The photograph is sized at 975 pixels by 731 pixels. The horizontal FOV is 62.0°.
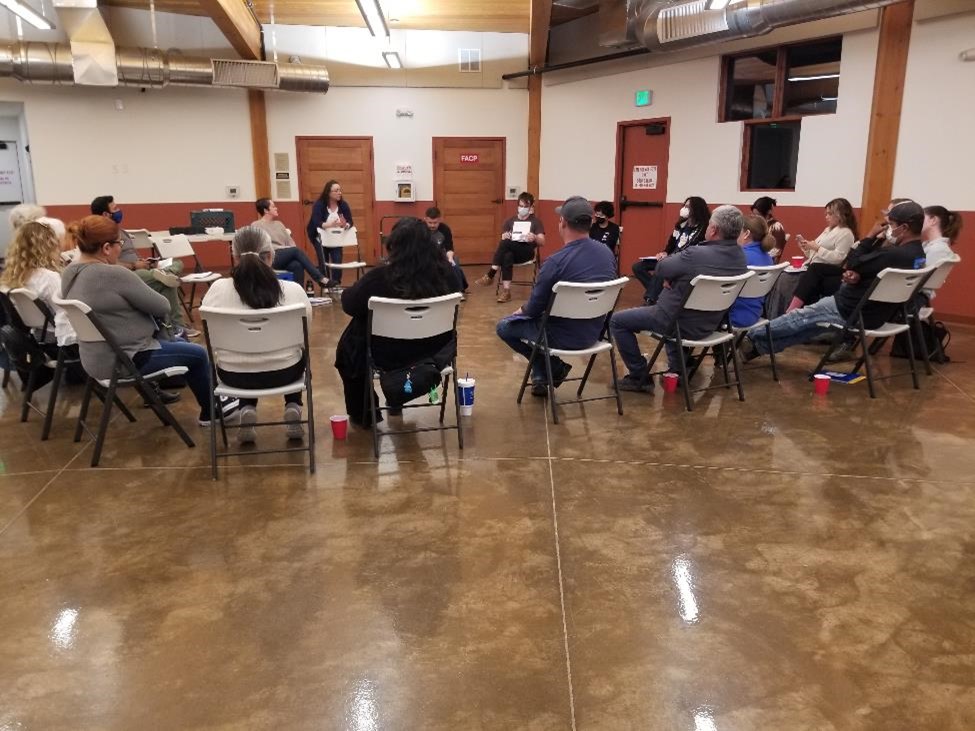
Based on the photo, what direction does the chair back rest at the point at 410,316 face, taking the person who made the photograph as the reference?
facing away from the viewer

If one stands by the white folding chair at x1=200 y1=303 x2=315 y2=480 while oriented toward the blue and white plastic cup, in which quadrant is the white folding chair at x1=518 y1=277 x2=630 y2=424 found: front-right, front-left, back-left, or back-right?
front-right

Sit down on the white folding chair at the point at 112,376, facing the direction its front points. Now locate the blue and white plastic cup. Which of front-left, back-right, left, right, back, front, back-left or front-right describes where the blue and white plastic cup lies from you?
front-right

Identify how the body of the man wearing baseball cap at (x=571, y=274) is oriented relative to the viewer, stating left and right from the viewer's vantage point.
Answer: facing away from the viewer and to the left of the viewer

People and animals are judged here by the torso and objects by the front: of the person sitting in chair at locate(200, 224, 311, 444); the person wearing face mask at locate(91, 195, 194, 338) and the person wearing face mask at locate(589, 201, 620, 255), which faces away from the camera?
the person sitting in chair

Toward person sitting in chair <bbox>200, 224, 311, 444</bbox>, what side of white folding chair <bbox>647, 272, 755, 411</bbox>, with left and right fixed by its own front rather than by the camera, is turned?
left

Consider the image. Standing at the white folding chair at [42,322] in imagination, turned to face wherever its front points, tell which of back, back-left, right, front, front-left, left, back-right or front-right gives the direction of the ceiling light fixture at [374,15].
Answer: front

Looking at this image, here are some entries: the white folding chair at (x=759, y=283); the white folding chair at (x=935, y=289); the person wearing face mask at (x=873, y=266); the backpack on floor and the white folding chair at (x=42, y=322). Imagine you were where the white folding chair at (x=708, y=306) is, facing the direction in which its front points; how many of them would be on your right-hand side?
4

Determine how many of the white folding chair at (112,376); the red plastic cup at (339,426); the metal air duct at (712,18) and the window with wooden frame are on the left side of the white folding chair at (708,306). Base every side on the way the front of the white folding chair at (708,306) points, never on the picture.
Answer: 2

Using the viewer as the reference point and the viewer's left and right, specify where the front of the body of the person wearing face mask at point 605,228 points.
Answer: facing the viewer and to the left of the viewer

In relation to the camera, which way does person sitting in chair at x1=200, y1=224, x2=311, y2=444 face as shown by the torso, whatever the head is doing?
away from the camera
